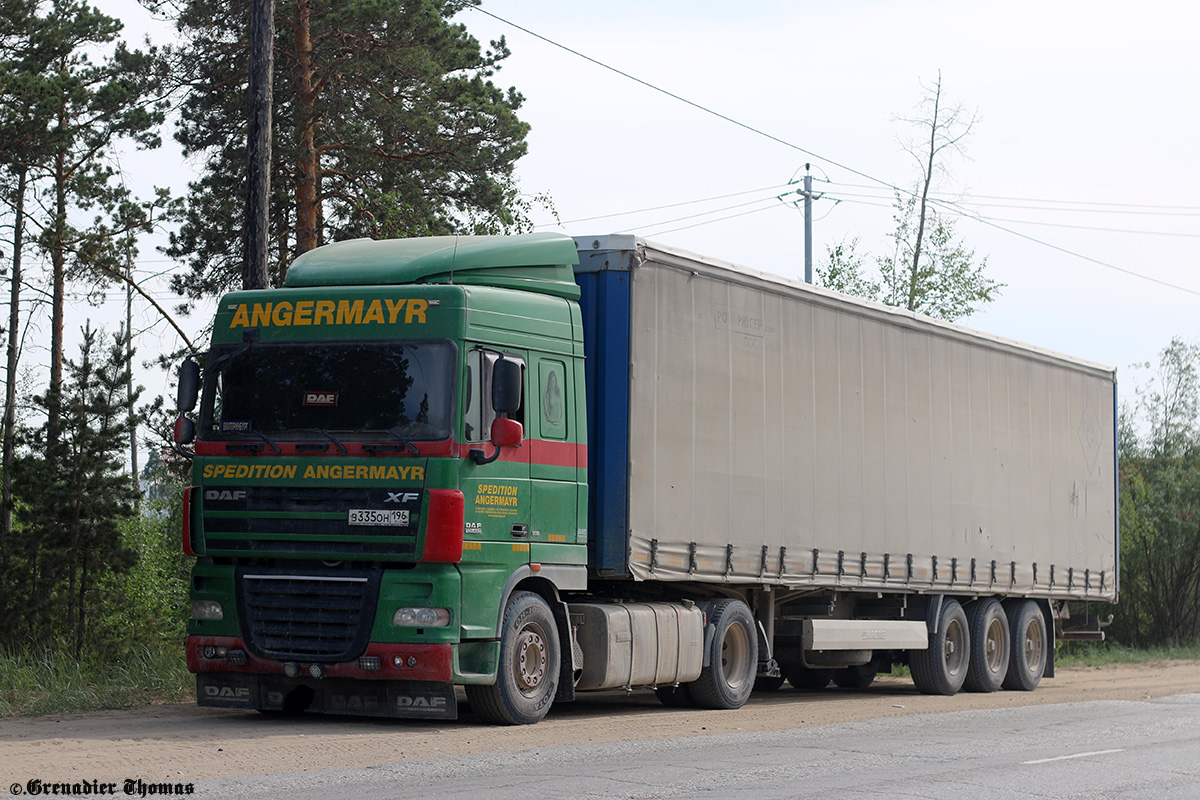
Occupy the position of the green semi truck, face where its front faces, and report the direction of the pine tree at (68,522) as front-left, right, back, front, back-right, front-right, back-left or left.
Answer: right

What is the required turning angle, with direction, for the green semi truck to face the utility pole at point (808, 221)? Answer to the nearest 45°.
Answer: approximately 135° to its right

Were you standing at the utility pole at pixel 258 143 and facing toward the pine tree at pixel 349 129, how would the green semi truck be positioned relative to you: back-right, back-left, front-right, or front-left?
back-right

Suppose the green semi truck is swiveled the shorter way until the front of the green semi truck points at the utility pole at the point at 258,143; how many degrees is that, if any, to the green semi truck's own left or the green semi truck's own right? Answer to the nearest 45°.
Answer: approximately 90° to the green semi truck's own right

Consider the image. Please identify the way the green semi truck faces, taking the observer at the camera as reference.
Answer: facing the viewer and to the left of the viewer

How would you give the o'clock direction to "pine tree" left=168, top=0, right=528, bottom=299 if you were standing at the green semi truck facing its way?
The pine tree is roughly at 4 o'clock from the green semi truck.
